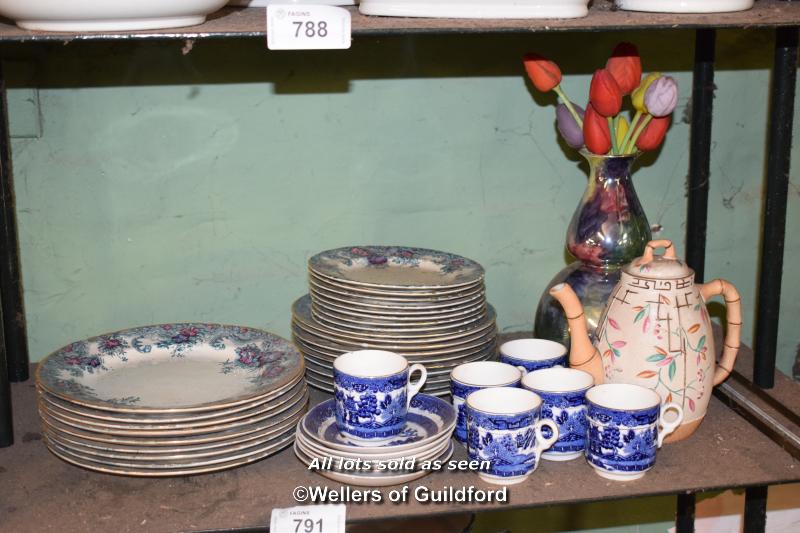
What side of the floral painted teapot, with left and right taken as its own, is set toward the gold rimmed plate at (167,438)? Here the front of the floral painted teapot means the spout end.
front

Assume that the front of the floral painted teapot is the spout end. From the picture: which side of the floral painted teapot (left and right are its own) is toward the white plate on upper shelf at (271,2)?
front

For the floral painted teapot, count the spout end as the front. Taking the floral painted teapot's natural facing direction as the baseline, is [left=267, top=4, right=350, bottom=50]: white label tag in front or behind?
in front

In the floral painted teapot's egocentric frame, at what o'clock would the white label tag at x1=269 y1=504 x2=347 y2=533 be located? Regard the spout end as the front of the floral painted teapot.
The white label tag is roughly at 11 o'clock from the floral painted teapot.

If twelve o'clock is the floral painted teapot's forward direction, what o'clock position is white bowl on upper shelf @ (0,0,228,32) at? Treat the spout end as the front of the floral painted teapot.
The white bowl on upper shelf is roughly at 11 o'clock from the floral painted teapot.

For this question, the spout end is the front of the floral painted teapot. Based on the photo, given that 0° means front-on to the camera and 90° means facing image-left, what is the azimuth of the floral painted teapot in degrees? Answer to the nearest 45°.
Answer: approximately 90°
